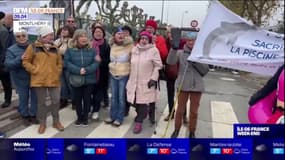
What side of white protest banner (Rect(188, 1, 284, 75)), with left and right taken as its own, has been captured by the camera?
front

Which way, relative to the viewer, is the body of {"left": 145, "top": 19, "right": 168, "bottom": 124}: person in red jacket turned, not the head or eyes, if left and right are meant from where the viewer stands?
facing the viewer and to the left of the viewer

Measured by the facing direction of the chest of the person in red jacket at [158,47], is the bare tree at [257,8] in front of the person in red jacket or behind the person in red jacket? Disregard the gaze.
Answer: behind

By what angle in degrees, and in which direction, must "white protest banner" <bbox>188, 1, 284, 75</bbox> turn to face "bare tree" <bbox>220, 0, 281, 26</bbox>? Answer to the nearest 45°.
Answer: approximately 180°

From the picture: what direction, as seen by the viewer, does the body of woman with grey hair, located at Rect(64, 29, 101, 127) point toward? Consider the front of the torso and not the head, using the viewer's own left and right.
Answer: facing the viewer

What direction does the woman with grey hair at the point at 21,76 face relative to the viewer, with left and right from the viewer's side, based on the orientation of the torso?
facing the viewer and to the right of the viewer

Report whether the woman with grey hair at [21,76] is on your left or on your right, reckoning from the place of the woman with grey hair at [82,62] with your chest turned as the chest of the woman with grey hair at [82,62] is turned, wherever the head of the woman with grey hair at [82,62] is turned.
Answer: on your right

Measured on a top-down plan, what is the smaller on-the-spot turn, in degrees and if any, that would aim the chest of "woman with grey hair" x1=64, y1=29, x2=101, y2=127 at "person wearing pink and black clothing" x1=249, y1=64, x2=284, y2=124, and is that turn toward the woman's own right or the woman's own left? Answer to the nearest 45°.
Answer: approximately 45° to the woman's own left

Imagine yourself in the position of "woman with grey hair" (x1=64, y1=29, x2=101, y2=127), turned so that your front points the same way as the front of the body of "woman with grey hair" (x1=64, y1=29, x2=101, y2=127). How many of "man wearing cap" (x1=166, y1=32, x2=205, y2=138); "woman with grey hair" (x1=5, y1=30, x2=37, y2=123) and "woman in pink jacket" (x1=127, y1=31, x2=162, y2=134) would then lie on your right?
1

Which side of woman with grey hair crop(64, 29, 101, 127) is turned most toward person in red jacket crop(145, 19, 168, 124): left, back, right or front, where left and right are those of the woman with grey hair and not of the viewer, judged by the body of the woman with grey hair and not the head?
left

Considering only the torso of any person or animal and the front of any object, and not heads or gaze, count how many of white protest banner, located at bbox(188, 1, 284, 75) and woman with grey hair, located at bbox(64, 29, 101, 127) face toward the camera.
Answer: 2
